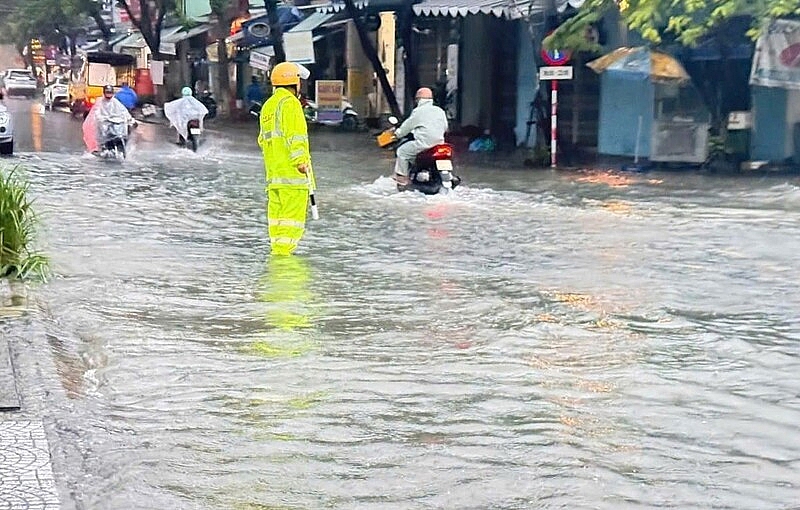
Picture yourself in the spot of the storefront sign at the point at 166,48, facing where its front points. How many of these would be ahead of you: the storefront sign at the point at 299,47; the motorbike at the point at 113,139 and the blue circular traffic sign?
3

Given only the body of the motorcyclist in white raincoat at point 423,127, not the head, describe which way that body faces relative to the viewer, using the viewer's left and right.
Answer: facing away from the viewer and to the left of the viewer

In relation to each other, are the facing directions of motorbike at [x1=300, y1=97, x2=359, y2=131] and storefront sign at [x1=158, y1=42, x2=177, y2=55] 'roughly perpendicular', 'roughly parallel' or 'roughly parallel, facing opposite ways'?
roughly perpendicular

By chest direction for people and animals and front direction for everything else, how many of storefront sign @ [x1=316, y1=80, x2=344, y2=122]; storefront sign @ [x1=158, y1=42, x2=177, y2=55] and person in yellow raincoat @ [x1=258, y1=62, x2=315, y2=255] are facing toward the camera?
2

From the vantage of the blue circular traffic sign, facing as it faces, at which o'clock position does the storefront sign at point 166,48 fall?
The storefront sign is roughly at 5 o'clock from the blue circular traffic sign.

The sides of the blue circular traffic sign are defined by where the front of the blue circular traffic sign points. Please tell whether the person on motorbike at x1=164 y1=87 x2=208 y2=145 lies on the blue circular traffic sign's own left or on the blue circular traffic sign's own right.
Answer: on the blue circular traffic sign's own right

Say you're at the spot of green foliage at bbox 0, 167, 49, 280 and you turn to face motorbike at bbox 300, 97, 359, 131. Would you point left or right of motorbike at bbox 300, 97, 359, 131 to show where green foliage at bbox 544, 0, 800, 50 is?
right

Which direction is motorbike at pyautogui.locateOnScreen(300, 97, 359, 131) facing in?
to the viewer's right

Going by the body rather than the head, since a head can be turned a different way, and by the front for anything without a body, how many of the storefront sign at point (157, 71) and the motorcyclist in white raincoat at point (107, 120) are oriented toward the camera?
2
